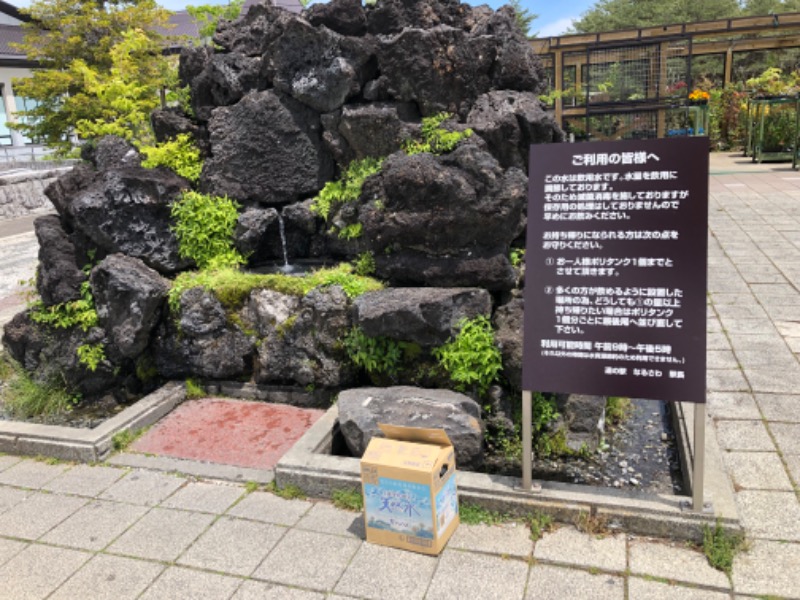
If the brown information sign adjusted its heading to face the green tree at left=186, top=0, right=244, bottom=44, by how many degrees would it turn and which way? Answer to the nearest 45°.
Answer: approximately 135° to its right

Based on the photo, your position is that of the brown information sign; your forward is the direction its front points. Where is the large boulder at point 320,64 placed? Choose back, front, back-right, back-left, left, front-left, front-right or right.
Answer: back-right

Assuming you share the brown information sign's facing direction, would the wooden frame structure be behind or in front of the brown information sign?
behind

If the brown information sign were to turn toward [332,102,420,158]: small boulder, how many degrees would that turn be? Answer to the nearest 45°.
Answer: approximately 135° to its right

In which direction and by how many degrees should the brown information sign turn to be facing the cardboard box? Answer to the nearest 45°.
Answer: approximately 45° to its right

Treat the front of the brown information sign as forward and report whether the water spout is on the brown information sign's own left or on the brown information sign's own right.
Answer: on the brown information sign's own right

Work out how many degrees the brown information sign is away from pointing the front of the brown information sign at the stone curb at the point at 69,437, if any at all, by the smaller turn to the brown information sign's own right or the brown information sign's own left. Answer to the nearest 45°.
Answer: approximately 90° to the brown information sign's own right

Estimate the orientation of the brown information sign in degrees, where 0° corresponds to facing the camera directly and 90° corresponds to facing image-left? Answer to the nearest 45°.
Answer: approximately 0°

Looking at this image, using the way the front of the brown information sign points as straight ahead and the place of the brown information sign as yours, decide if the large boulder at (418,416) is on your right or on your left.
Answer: on your right

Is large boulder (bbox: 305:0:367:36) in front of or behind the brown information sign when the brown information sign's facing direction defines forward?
behind
